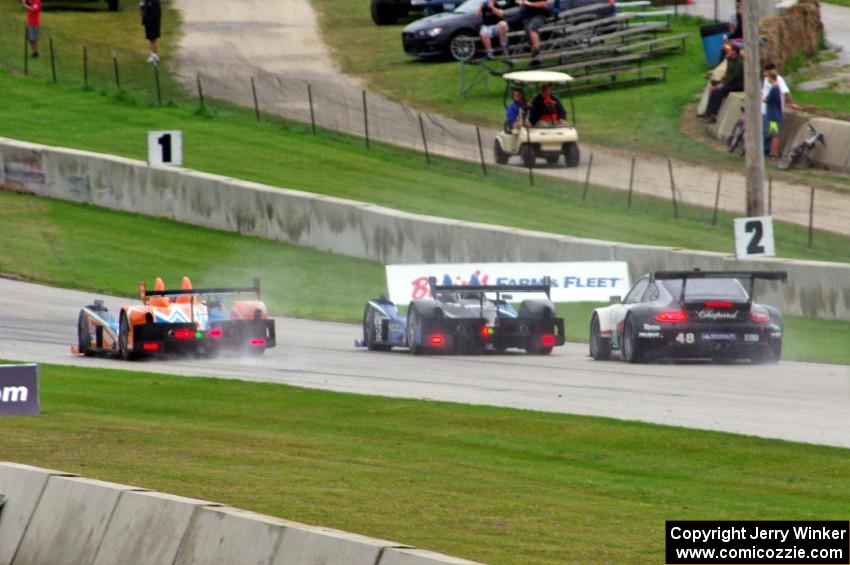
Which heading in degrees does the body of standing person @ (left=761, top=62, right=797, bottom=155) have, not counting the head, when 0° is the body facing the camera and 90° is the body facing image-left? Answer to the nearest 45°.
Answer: approximately 45°

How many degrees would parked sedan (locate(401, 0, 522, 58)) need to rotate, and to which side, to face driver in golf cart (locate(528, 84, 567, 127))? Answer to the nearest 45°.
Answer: approximately 45° to its left

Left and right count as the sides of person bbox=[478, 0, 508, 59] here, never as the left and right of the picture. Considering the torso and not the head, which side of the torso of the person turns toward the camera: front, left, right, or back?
front

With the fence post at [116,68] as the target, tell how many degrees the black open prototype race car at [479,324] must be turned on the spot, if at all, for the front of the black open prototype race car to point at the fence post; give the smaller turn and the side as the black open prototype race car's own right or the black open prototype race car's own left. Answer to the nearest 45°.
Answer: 0° — it already faces it

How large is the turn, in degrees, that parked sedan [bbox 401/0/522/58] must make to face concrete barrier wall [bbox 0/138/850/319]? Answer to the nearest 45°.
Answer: approximately 45° to its left

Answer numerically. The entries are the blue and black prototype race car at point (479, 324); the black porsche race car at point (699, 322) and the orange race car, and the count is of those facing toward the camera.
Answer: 0

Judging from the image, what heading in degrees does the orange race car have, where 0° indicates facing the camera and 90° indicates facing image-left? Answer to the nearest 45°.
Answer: approximately 135°

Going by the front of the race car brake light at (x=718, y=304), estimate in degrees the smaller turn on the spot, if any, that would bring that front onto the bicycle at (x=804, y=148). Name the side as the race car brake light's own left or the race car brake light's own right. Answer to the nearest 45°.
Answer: approximately 180°

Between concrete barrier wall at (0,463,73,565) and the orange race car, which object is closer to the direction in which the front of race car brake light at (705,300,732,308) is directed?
the concrete barrier wall

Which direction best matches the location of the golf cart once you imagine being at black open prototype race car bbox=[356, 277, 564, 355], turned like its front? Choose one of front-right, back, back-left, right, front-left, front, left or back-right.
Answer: front-right

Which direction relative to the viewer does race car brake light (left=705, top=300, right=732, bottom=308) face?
toward the camera

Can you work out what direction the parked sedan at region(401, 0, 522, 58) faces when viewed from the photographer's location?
facing the viewer and to the left of the viewer
